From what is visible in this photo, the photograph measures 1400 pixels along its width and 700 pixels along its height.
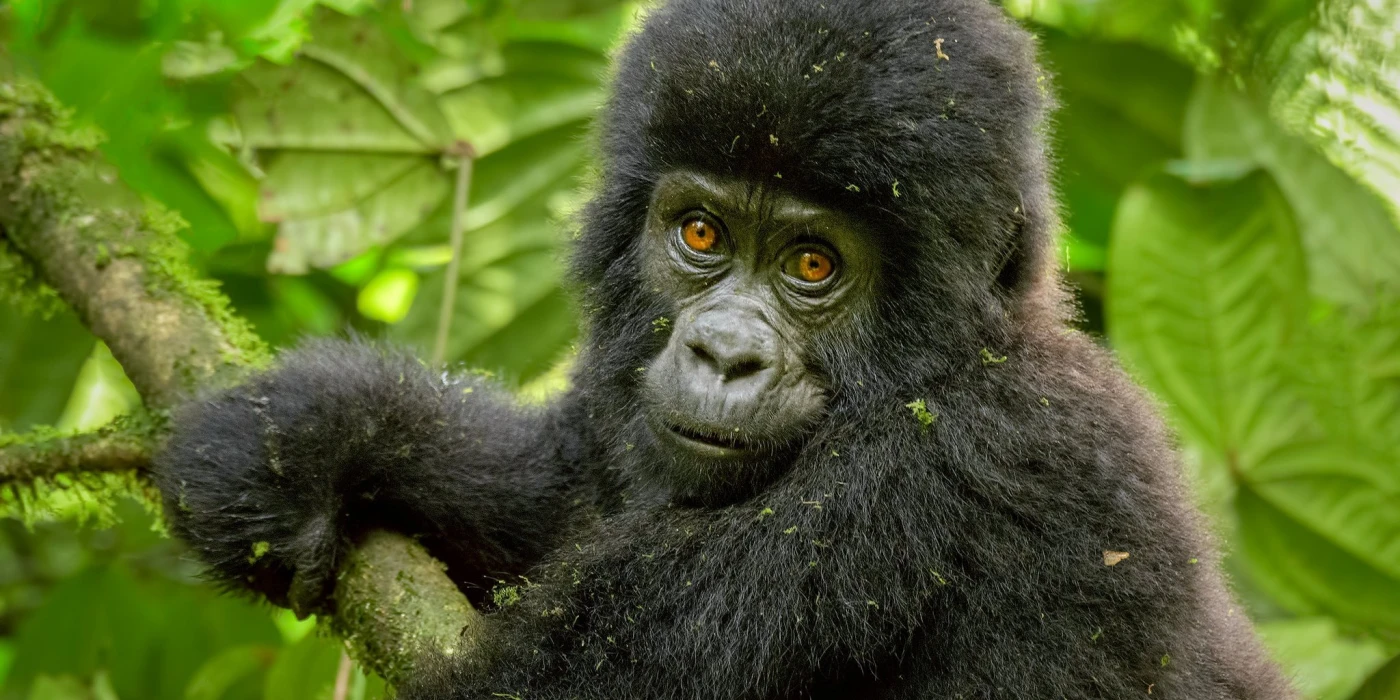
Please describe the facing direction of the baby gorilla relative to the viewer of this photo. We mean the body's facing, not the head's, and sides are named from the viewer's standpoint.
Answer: facing the viewer and to the left of the viewer

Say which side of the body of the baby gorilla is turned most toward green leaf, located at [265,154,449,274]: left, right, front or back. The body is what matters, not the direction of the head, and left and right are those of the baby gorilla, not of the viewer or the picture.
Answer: right

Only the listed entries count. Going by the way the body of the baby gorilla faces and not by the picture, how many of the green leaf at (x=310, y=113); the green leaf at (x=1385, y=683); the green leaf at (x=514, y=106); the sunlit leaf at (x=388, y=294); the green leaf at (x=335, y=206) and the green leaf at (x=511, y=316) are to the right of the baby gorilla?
5

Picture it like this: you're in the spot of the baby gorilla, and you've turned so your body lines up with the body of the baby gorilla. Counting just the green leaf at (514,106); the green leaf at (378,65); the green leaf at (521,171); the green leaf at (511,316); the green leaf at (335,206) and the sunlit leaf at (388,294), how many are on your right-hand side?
6

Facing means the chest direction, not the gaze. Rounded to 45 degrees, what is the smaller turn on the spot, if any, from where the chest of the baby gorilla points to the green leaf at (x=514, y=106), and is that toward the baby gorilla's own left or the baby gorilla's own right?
approximately 90° to the baby gorilla's own right

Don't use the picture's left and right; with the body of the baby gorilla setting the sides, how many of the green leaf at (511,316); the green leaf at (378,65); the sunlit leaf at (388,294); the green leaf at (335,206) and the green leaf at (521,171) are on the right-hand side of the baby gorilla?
5

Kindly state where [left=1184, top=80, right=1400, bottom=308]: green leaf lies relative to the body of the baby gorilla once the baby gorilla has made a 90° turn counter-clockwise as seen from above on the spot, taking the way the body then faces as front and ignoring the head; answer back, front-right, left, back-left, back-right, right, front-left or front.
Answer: left

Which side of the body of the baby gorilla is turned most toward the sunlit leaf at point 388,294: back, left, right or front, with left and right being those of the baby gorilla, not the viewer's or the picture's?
right

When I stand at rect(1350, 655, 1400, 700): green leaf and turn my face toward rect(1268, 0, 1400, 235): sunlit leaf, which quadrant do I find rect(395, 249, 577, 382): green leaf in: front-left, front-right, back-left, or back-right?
front-left

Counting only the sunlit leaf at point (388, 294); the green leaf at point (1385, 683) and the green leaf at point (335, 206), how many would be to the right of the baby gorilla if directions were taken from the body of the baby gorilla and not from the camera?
2

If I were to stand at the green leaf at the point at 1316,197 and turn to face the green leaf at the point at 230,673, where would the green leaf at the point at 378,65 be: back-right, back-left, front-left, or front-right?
front-right

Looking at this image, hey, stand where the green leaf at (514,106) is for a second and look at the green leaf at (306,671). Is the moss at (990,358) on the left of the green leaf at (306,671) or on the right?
left

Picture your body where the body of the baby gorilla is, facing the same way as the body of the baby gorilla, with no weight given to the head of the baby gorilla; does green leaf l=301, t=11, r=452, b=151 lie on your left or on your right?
on your right
